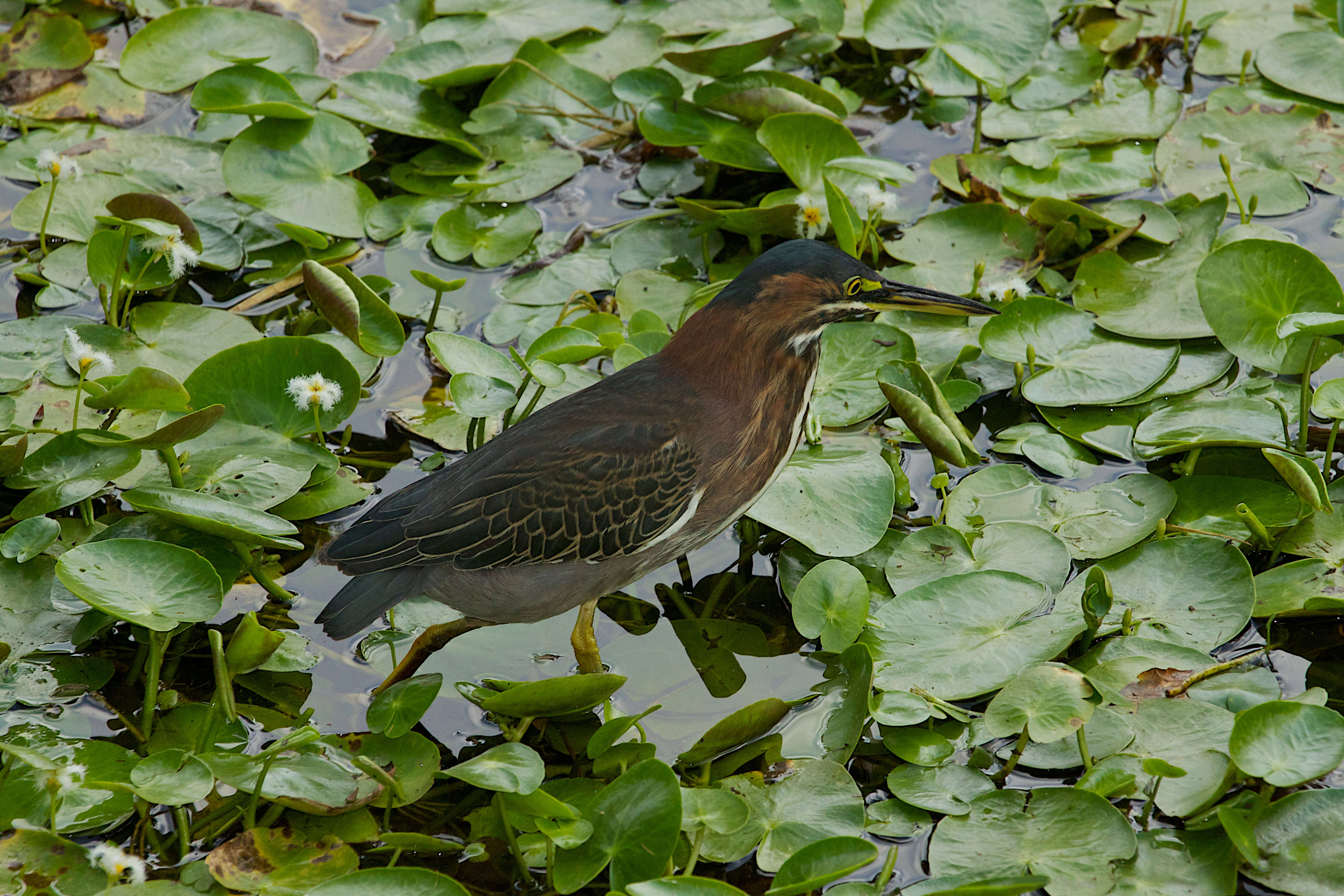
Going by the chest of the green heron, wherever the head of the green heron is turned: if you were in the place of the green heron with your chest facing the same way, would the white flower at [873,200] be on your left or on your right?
on your left

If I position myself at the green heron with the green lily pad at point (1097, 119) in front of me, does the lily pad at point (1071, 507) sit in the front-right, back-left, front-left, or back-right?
front-right

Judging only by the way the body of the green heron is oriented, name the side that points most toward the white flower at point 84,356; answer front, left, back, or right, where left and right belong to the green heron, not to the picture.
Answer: back

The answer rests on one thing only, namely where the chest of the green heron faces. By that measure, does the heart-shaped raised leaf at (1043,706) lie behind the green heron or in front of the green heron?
in front

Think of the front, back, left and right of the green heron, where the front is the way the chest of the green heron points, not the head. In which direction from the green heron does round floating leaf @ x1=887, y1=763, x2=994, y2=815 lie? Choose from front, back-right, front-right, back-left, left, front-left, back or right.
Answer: front-right

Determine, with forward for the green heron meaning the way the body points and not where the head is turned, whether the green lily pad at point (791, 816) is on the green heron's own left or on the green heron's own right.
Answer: on the green heron's own right

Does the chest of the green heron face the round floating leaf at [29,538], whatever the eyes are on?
no

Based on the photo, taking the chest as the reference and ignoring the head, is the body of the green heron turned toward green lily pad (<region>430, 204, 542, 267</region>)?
no

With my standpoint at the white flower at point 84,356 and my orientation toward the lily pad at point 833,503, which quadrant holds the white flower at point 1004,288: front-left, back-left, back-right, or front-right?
front-left

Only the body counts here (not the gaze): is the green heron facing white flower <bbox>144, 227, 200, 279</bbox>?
no

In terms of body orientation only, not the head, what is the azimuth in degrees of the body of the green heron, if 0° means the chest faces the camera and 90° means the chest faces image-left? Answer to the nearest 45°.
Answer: approximately 270°

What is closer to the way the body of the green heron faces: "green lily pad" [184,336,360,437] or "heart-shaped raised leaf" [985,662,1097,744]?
the heart-shaped raised leaf

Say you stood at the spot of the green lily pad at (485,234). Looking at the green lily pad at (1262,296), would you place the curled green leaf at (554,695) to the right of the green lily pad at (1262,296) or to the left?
right

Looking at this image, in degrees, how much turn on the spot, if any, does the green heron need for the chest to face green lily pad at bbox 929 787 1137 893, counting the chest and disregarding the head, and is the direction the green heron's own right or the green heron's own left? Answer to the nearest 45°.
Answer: approximately 45° to the green heron's own right

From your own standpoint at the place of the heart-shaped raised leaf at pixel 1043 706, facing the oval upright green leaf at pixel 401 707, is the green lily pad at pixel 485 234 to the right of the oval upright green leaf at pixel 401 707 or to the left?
right

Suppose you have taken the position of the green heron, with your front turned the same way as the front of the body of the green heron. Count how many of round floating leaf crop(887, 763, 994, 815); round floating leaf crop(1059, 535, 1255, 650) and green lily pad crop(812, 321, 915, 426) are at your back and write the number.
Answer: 0

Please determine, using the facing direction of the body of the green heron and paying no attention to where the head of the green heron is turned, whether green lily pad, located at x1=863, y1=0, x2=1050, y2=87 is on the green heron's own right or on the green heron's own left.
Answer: on the green heron's own left

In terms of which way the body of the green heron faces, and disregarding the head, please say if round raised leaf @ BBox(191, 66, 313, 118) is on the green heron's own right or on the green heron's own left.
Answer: on the green heron's own left
